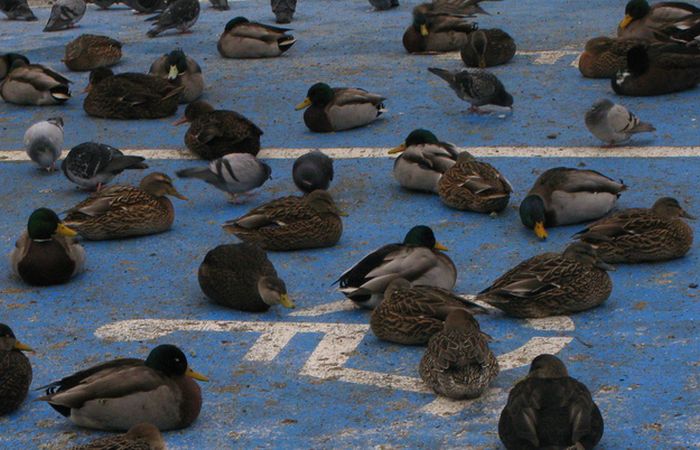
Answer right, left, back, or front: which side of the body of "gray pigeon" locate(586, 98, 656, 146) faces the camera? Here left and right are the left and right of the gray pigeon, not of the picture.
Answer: left

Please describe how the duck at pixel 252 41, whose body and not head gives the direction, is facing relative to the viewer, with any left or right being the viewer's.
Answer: facing to the left of the viewer

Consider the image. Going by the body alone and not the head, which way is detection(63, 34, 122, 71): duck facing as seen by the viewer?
to the viewer's left

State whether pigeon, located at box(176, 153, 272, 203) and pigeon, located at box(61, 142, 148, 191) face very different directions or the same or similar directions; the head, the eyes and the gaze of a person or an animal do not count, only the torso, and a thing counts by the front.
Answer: very different directions

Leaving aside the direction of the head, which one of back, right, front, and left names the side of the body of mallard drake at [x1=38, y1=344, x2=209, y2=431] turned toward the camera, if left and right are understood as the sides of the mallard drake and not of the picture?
right

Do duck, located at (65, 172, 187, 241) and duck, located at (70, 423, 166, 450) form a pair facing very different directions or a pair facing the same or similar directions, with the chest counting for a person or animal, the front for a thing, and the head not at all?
same or similar directions

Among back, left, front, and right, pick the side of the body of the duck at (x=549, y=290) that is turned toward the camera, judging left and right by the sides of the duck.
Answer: right

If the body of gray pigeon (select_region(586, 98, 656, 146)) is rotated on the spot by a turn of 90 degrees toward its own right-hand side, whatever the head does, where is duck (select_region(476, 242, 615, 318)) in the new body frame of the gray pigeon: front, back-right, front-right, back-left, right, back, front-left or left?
back

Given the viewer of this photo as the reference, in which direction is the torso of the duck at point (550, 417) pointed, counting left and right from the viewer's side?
facing away from the viewer

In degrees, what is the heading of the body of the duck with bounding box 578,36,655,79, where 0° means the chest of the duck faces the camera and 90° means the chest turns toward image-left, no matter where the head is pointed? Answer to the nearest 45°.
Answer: approximately 90°

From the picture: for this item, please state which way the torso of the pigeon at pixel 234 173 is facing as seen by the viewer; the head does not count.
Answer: to the viewer's right

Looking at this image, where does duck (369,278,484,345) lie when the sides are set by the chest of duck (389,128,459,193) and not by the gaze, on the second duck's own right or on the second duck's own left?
on the second duck's own left

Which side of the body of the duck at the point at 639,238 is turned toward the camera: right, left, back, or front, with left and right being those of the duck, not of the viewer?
right

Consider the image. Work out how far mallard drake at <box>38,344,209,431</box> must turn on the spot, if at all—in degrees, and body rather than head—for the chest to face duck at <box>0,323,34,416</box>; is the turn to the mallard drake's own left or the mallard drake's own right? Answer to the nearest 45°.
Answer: approximately 135° to the mallard drake's own left

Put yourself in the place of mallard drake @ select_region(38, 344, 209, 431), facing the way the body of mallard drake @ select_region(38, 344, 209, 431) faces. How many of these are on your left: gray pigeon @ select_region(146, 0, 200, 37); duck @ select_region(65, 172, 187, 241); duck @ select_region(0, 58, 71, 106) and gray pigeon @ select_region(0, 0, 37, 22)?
4

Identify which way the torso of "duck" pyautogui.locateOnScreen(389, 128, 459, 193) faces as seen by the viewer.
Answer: to the viewer's left
